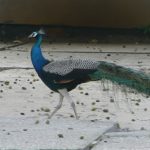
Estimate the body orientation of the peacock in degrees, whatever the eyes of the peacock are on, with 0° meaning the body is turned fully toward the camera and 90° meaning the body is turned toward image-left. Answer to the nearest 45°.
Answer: approximately 90°
